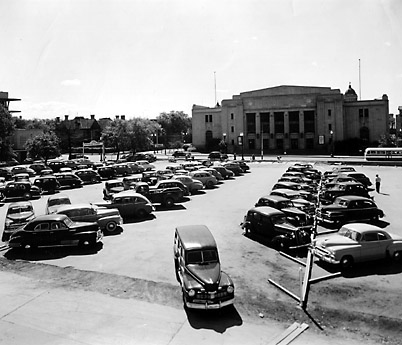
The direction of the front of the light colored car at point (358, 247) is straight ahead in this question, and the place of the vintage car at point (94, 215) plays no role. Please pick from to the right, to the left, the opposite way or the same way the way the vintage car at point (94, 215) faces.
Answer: the opposite way

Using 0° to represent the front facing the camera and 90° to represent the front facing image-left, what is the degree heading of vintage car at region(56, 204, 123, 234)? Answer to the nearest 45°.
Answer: approximately 270°

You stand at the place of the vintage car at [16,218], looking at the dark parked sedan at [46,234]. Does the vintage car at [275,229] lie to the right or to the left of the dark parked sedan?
left

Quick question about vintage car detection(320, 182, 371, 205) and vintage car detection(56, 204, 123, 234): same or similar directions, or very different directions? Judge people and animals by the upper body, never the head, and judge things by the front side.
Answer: very different directions

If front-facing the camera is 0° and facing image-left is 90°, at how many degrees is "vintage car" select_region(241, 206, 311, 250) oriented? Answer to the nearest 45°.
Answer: approximately 315°

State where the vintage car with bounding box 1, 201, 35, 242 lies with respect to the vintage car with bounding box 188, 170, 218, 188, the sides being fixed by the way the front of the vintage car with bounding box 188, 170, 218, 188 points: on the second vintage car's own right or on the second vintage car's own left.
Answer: on the second vintage car's own left
